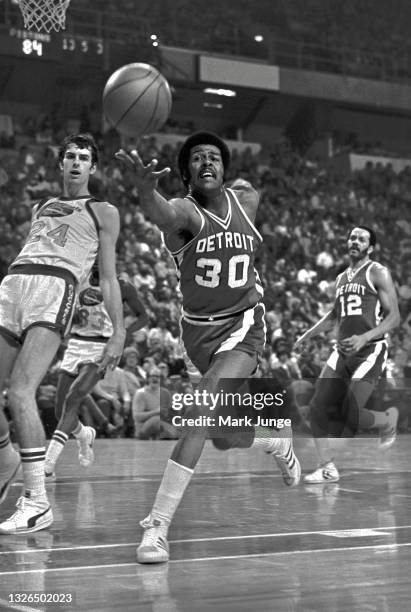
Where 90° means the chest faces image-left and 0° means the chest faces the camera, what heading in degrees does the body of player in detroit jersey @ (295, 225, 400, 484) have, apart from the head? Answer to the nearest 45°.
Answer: approximately 45°

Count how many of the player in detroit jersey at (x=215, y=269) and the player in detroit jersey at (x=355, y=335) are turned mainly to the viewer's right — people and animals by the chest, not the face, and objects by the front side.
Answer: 0

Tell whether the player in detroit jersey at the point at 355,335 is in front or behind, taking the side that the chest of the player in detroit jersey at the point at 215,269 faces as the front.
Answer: behind

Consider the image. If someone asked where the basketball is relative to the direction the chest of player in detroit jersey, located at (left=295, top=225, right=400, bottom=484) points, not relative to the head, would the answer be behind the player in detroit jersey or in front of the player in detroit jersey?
in front

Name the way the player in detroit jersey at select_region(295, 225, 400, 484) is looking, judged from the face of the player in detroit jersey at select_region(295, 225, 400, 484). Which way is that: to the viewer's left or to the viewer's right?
to the viewer's left

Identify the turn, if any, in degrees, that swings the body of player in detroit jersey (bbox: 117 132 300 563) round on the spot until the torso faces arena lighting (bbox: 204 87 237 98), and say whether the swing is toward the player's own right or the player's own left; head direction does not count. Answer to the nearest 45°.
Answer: approximately 180°

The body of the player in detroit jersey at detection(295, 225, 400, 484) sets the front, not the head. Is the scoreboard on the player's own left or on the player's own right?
on the player's own right

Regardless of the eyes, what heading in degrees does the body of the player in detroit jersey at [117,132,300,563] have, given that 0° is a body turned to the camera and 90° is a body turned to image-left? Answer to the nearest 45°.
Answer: approximately 0°

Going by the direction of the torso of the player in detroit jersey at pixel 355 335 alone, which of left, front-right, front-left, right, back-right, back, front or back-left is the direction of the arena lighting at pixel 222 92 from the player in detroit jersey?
back-right
